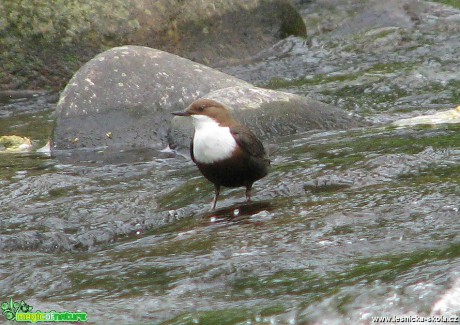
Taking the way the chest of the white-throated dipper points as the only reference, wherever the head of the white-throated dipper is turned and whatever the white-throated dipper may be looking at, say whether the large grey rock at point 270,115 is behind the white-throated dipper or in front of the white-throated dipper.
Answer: behind

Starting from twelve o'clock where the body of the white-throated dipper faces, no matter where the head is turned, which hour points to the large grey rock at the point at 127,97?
The large grey rock is roughly at 4 o'clock from the white-throated dipper.

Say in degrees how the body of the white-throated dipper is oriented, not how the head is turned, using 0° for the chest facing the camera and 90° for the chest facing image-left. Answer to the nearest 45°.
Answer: approximately 45°
